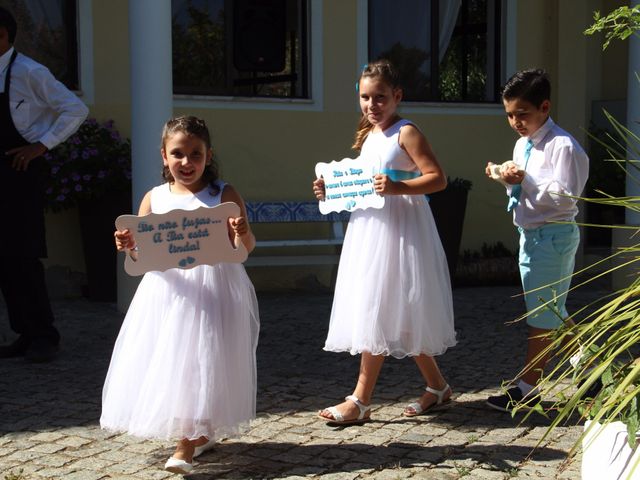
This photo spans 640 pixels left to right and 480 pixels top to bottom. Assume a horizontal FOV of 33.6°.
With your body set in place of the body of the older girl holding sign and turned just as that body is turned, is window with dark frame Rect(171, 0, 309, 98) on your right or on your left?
on your right

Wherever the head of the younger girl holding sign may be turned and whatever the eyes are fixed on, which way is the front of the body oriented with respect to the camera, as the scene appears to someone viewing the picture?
toward the camera

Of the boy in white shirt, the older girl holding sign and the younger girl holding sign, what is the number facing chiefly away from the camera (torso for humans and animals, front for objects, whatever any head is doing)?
0

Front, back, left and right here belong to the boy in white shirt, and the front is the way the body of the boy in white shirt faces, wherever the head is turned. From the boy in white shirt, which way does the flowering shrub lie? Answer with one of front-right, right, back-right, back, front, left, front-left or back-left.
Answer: right

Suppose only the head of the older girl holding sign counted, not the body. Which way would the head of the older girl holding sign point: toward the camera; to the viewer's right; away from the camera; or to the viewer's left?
toward the camera

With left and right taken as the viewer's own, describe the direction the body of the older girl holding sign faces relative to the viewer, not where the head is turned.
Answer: facing the viewer and to the left of the viewer

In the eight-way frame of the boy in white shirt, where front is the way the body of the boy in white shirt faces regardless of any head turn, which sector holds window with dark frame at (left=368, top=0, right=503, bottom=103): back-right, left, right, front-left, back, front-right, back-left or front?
back-right

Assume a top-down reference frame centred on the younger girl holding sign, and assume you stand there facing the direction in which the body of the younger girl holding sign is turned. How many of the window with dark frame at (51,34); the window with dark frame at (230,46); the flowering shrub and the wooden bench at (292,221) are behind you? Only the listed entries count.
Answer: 4

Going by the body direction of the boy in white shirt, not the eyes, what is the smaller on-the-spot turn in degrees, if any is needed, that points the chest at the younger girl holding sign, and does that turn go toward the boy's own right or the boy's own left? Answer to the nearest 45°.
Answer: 0° — they already face them

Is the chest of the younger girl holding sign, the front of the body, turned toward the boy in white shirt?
no

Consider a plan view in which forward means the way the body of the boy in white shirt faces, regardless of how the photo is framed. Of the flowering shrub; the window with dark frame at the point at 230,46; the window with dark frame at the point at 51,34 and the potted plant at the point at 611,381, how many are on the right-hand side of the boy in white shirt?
3

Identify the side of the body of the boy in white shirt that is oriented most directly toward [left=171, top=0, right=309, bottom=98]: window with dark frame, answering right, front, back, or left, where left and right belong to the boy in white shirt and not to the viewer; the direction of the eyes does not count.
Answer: right

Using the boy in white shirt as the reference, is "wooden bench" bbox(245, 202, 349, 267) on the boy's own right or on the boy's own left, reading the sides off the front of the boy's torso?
on the boy's own right

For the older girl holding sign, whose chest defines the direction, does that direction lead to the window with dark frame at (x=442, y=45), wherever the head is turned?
no

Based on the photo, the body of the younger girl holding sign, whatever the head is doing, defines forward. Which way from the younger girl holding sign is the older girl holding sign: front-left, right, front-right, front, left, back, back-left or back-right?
back-left

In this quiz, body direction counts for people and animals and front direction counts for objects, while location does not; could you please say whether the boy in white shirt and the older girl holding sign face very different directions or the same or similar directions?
same or similar directions

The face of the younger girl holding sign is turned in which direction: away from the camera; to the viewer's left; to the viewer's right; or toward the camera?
toward the camera

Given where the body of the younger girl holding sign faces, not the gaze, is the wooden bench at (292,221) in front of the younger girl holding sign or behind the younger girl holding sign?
behind

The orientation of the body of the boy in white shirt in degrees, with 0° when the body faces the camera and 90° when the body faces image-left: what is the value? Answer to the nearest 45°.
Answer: approximately 45°

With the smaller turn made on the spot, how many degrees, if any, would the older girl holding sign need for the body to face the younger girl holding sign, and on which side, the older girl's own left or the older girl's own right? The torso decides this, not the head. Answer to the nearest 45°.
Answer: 0° — they already face them

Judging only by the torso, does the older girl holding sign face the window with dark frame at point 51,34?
no

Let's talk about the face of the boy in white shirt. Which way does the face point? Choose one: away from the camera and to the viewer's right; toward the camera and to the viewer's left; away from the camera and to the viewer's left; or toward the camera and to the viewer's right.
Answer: toward the camera and to the viewer's left
